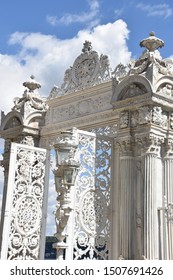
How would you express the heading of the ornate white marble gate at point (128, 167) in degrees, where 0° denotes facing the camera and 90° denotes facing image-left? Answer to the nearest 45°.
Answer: approximately 45°
